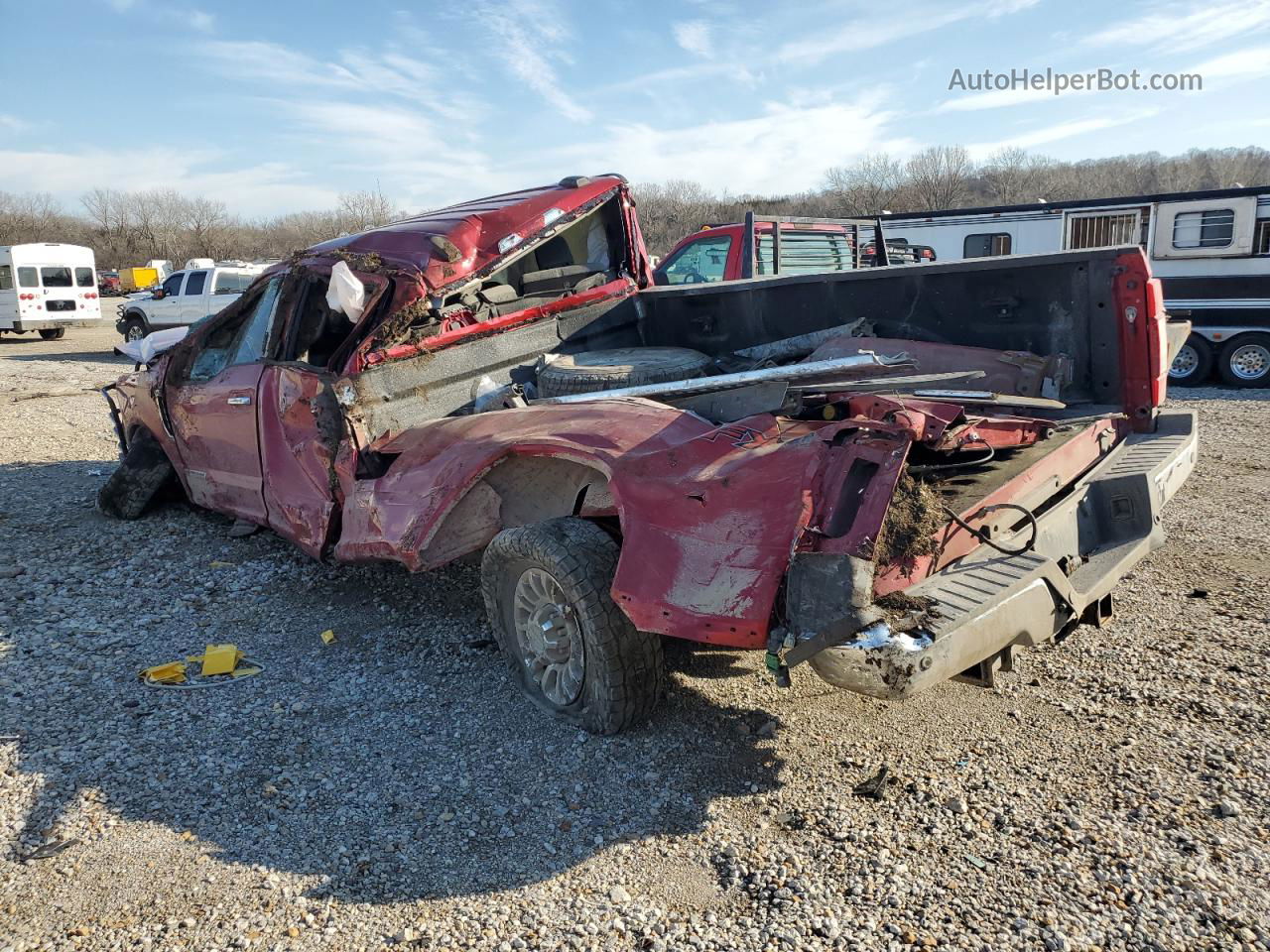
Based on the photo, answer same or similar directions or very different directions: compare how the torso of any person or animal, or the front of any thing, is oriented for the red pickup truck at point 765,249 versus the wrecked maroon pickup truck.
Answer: same or similar directions

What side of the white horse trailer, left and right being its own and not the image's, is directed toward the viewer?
left

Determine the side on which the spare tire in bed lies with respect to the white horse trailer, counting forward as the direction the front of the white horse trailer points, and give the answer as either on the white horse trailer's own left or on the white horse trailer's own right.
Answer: on the white horse trailer's own left

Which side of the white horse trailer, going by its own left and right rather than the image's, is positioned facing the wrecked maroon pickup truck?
left

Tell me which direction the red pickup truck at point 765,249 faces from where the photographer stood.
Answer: facing away from the viewer and to the left of the viewer

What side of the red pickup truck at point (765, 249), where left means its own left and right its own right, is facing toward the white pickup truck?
front

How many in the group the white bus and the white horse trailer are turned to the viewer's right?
0

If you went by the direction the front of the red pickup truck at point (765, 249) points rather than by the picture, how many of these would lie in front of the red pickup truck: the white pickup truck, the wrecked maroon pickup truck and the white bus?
2

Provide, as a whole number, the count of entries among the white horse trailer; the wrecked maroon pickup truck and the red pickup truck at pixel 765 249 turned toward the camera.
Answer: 0

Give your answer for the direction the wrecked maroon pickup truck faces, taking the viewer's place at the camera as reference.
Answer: facing away from the viewer and to the left of the viewer
